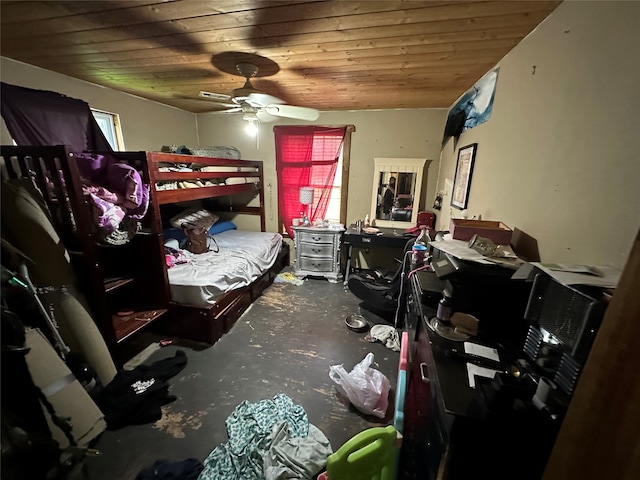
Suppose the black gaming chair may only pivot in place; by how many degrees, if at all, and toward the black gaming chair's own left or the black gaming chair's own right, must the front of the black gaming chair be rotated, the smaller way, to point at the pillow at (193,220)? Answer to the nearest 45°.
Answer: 0° — it already faces it

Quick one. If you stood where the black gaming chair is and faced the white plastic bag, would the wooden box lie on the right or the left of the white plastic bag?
left

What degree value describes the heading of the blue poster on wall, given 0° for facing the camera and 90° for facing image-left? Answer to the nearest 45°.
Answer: approximately 45°

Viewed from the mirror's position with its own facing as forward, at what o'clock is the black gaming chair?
The black gaming chair is roughly at 12 o'clock from the mirror.

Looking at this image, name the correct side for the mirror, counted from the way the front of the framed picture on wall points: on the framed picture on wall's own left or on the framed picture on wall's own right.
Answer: on the framed picture on wall's own right

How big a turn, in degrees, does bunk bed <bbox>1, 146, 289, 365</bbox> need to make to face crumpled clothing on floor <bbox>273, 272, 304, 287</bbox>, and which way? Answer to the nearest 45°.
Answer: approximately 135° to its left

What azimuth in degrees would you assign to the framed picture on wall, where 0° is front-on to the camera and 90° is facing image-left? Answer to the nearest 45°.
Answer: approximately 45°

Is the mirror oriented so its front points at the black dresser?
yes

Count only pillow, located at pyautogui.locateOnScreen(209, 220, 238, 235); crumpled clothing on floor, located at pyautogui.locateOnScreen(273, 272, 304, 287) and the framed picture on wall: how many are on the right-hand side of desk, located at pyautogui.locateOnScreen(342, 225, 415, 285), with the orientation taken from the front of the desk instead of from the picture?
2
